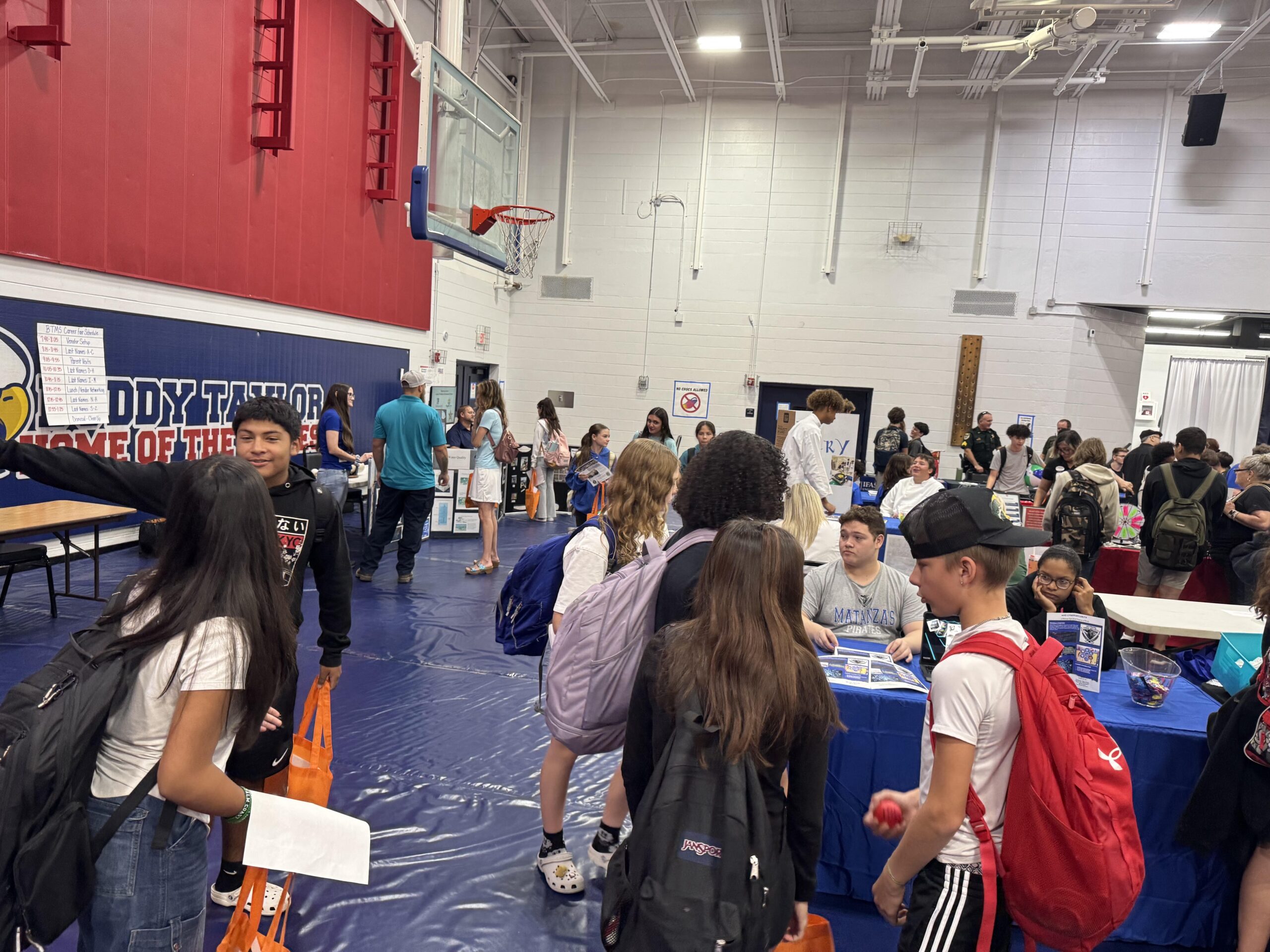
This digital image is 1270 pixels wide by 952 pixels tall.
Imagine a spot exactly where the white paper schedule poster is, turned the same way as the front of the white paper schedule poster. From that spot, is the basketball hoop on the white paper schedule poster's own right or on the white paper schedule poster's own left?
on the white paper schedule poster's own left

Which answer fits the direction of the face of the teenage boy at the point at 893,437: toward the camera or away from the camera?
away from the camera

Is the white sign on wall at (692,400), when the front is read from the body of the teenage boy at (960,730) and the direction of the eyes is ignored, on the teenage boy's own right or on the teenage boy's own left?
on the teenage boy's own right

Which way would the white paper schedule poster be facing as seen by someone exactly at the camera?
facing the viewer and to the right of the viewer

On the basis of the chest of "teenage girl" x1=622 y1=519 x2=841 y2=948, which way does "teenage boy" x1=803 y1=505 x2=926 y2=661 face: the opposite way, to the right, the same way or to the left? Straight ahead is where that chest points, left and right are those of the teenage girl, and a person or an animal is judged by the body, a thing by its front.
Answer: the opposite way

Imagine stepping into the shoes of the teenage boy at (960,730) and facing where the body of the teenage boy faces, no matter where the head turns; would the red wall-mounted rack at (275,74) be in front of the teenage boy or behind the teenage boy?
in front

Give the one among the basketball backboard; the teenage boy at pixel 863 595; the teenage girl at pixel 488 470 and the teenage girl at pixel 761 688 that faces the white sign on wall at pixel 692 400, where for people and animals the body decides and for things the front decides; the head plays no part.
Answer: the teenage girl at pixel 761 688

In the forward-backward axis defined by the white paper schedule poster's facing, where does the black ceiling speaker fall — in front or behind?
in front

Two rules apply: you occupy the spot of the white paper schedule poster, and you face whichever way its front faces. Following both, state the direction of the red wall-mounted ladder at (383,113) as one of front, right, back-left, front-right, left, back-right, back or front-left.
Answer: left

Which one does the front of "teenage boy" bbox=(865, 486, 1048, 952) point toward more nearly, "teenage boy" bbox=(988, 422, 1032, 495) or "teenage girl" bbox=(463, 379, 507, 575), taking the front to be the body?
the teenage girl

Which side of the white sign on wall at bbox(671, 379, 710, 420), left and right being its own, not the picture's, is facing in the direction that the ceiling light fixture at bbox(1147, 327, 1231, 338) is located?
left

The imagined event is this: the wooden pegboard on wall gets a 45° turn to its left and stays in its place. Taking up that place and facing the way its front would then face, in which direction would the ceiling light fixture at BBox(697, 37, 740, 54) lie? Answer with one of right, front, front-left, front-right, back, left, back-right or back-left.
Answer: right

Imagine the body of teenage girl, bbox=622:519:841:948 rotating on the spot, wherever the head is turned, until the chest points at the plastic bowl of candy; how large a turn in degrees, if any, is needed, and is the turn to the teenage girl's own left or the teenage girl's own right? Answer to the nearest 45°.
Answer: approximately 45° to the teenage girl's own right

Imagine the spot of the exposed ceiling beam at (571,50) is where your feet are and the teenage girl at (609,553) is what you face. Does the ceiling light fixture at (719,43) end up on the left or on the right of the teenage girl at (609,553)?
left

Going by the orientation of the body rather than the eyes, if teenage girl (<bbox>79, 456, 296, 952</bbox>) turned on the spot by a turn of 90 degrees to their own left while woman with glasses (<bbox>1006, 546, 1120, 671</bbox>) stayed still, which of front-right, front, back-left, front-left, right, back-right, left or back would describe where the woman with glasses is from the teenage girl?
back-right

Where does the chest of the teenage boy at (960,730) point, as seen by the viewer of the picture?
to the viewer's left

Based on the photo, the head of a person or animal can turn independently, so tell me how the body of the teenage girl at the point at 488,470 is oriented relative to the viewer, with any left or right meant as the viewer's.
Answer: facing to the left of the viewer
